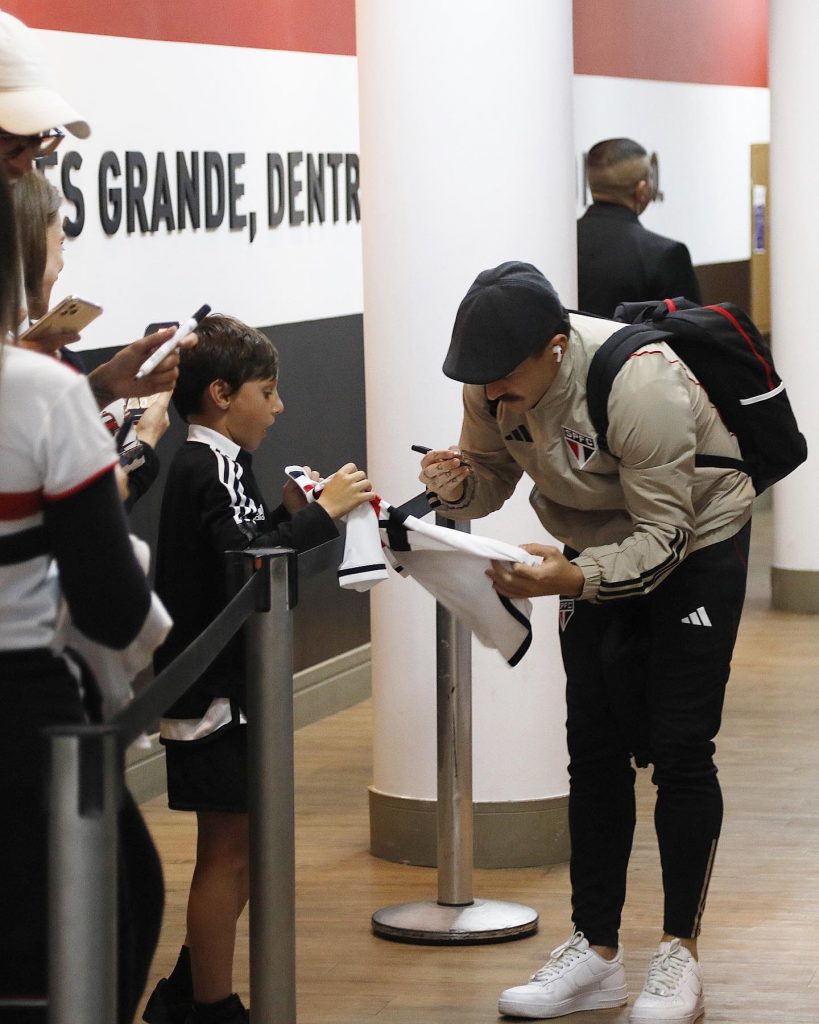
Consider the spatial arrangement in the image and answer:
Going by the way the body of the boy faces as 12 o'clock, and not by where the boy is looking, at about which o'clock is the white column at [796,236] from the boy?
The white column is roughly at 10 o'clock from the boy.

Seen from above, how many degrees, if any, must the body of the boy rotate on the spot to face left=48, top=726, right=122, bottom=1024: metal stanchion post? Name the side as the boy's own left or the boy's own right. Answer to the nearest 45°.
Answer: approximately 90° to the boy's own right

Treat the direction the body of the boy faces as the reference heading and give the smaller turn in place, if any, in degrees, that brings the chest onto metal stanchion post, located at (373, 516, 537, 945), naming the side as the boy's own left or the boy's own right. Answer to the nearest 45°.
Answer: approximately 45° to the boy's own left

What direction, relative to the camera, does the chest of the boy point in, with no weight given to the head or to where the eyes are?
to the viewer's right

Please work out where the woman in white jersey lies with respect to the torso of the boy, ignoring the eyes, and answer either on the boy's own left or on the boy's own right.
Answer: on the boy's own right

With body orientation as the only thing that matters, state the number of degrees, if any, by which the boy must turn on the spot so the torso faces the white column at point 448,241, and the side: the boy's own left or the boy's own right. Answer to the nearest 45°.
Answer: approximately 45° to the boy's own left

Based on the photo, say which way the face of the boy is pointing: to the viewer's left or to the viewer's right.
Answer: to the viewer's right

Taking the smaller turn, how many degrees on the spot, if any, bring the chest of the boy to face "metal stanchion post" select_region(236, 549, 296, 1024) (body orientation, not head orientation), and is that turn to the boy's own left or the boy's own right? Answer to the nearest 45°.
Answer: approximately 90° to the boy's own right

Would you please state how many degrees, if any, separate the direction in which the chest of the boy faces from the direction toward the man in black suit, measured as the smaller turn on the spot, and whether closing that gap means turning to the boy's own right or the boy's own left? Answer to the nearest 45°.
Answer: approximately 45° to the boy's own left
